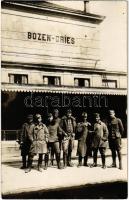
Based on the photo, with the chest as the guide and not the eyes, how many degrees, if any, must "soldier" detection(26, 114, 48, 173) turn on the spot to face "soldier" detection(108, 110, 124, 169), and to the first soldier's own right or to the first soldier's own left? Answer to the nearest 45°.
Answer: approximately 90° to the first soldier's own left

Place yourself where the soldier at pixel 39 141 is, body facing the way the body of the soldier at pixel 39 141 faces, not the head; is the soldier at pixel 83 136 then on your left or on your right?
on your left

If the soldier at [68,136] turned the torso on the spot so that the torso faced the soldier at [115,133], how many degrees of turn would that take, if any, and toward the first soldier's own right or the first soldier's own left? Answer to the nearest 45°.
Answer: approximately 90° to the first soldier's own left

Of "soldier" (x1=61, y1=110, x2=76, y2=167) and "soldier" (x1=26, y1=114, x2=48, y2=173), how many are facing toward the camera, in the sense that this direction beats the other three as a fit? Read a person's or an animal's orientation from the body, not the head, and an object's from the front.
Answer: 2

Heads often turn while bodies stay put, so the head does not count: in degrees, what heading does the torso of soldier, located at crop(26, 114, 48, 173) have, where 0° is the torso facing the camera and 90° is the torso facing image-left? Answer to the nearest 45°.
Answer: approximately 0°

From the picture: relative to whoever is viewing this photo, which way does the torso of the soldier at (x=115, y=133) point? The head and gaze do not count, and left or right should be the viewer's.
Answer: facing the viewer and to the left of the viewer

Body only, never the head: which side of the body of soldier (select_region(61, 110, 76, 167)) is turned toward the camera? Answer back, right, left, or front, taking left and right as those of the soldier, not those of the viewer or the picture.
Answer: front
